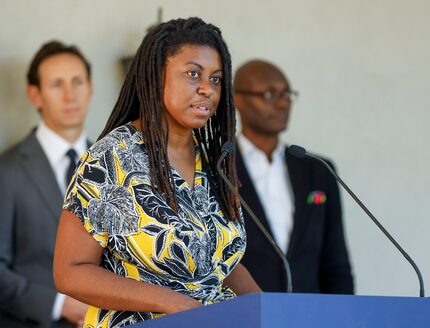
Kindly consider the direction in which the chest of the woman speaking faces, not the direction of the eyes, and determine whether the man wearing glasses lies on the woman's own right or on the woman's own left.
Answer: on the woman's own left

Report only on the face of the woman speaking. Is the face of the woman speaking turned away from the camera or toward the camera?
toward the camera

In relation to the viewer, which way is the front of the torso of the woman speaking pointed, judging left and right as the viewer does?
facing the viewer and to the right of the viewer
